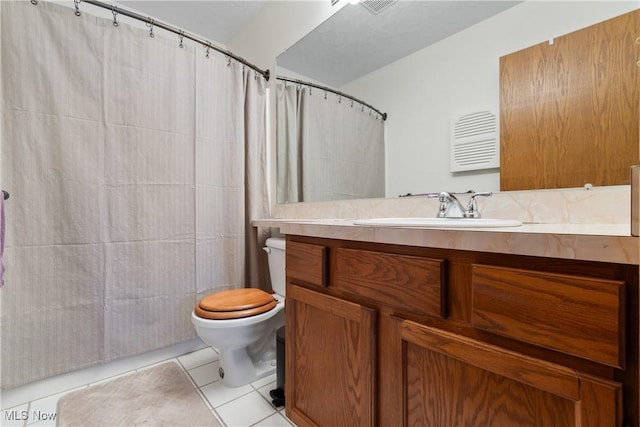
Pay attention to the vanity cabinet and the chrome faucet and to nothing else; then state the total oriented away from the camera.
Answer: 0

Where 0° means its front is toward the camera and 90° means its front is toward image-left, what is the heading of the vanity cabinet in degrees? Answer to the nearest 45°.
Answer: approximately 45°

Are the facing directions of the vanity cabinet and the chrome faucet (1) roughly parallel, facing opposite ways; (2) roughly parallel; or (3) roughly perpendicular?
roughly parallel

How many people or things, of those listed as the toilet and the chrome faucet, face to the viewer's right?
0

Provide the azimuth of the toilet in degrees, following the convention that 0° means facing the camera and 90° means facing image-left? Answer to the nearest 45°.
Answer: approximately 45°

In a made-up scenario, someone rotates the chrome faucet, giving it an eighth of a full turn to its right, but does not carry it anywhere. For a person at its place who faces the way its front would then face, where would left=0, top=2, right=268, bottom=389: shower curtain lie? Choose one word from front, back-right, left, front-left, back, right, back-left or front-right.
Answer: front

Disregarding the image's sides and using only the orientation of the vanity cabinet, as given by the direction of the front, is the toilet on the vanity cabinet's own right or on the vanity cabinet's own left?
on the vanity cabinet's own right

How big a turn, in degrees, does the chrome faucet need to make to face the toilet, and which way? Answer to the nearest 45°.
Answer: approximately 45° to its right

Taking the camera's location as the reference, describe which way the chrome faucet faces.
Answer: facing the viewer and to the left of the viewer

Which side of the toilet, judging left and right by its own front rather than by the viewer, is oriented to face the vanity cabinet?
left

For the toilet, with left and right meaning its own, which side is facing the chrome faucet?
left

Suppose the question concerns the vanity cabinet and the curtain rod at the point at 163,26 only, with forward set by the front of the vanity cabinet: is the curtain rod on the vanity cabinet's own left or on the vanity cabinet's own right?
on the vanity cabinet's own right

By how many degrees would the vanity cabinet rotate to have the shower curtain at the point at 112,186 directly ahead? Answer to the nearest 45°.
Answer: approximately 45° to its right
